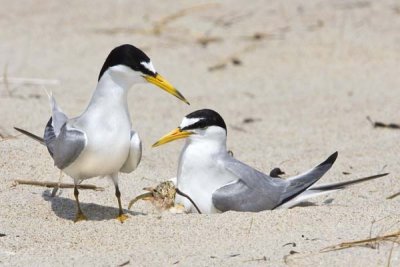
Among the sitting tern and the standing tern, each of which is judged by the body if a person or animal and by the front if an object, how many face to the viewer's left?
1

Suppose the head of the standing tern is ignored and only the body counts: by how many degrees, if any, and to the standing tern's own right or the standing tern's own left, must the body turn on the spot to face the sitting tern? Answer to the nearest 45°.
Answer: approximately 45° to the standing tern's own left

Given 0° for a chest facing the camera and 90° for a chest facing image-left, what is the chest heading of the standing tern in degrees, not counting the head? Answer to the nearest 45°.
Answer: approximately 315°

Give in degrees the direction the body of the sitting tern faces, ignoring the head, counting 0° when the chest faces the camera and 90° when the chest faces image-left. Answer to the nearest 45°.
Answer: approximately 90°
